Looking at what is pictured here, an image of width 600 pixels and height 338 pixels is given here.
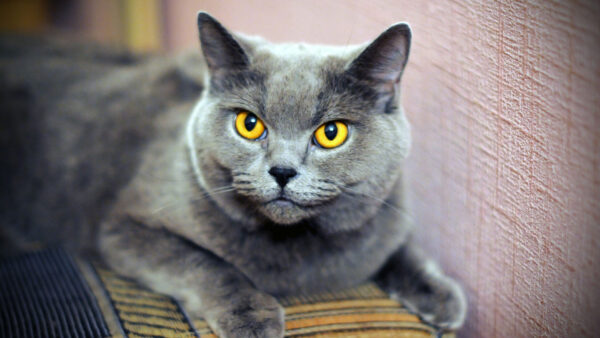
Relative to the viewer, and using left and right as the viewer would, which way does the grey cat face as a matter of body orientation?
facing the viewer and to the right of the viewer
